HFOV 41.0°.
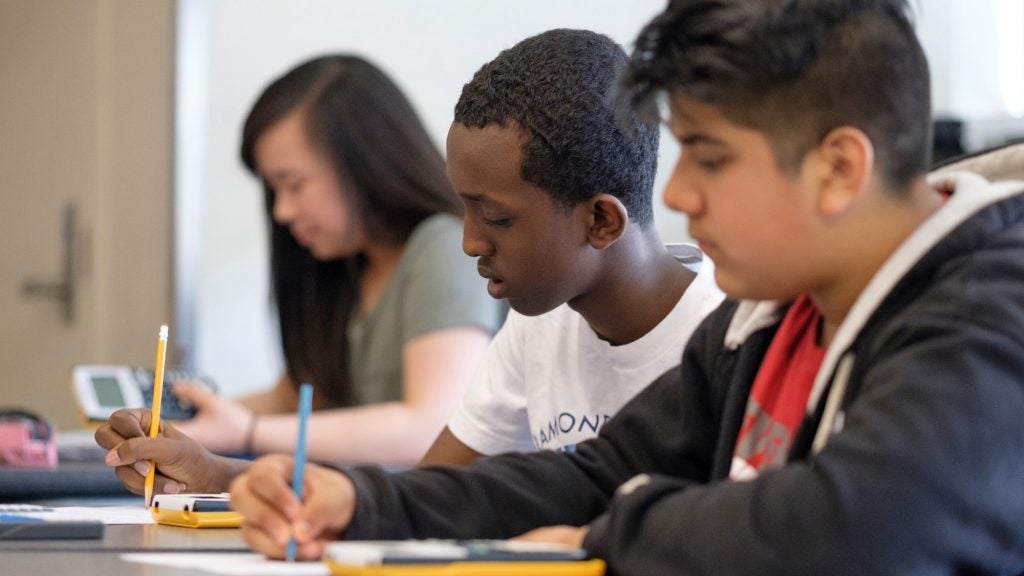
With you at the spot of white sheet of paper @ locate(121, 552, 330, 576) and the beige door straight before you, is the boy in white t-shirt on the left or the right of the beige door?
right

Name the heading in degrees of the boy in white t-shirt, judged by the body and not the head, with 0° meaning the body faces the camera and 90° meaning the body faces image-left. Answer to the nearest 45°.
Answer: approximately 45°

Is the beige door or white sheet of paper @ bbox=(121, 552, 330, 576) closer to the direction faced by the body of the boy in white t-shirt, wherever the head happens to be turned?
the white sheet of paper

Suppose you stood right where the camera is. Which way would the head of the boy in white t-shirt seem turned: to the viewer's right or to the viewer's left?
to the viewer's left
